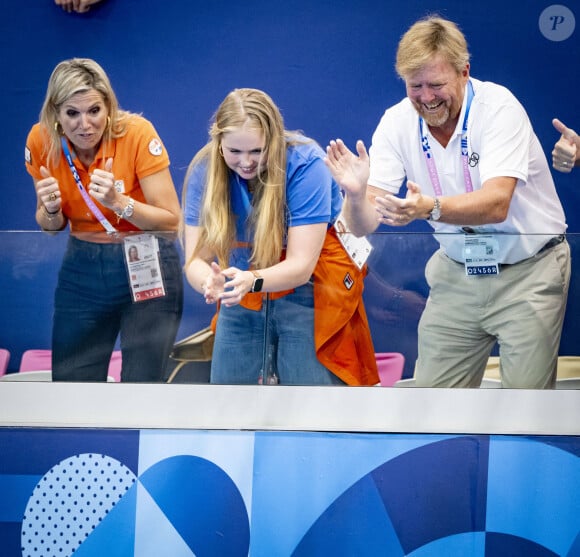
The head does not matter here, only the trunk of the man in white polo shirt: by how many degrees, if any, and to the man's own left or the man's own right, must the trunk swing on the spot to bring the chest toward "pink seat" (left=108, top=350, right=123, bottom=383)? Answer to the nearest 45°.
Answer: approximately 45° to the man's own right

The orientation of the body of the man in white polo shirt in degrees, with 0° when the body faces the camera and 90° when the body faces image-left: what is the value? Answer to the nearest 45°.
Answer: approximately 45°

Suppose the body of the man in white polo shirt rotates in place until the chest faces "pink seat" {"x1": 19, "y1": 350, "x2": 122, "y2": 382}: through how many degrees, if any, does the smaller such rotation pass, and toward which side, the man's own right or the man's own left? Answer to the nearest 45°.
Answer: approximately 45° to the man's own right

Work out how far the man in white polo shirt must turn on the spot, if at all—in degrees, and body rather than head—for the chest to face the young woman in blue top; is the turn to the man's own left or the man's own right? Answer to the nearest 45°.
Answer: approximately 45° to the man's own right
